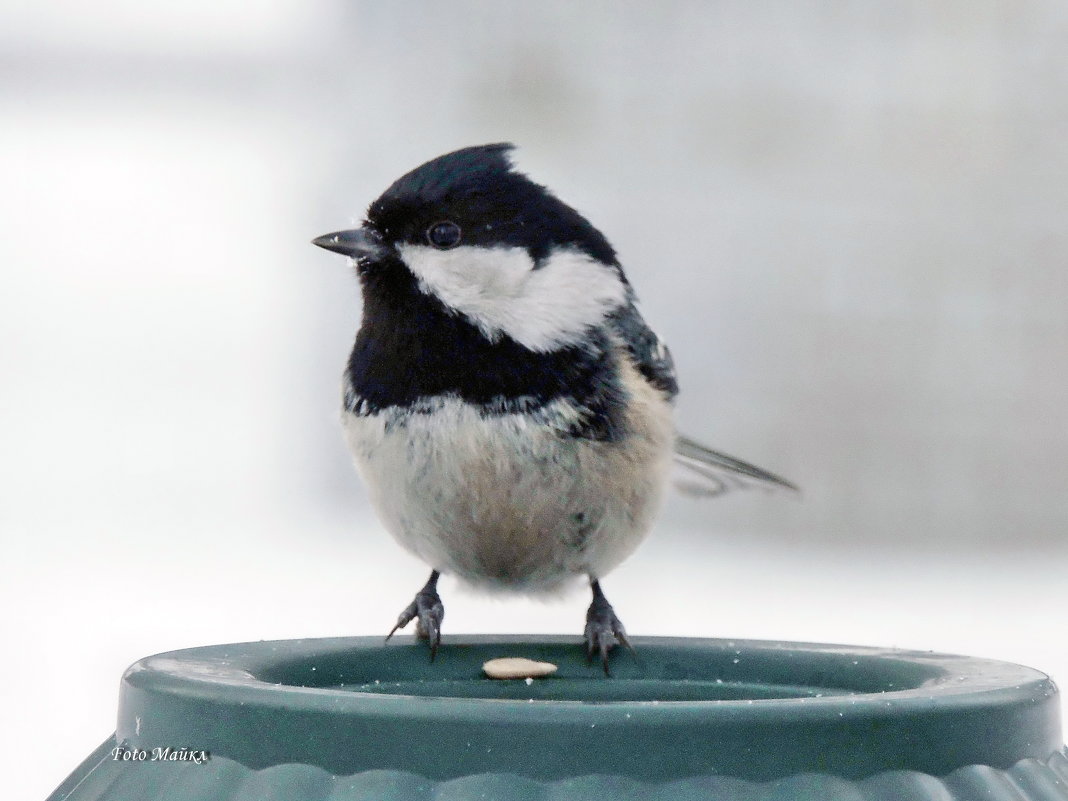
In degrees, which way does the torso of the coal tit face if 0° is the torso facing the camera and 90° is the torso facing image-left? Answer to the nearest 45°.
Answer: approximately 45°
